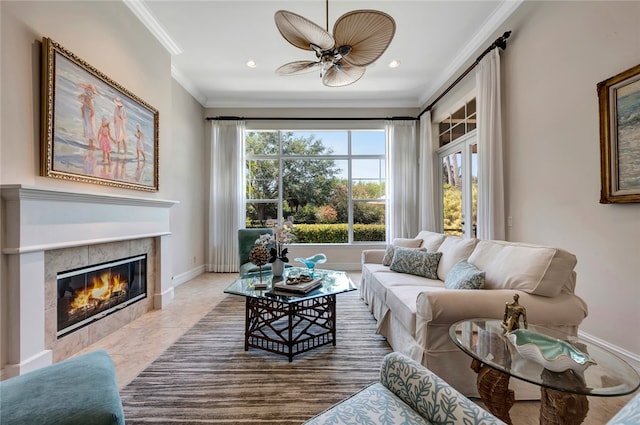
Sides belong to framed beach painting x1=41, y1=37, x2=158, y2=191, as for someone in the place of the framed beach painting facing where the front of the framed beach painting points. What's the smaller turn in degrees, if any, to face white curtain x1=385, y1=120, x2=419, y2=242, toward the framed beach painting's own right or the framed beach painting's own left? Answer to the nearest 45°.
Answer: approximately 45° to the framed beach painting's own left

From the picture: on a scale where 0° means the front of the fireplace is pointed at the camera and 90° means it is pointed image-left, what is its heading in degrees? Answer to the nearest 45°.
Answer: approximately 315°

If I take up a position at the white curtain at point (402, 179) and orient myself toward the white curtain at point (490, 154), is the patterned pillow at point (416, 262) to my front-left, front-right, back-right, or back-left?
front-right

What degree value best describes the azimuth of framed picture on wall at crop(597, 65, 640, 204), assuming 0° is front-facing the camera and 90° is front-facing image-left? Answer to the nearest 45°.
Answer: approximately 45°

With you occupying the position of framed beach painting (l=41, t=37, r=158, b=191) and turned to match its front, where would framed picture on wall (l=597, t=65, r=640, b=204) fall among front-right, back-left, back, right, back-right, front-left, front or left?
front

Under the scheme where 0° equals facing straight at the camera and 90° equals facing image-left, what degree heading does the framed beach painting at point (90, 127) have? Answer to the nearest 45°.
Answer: approximately 315°

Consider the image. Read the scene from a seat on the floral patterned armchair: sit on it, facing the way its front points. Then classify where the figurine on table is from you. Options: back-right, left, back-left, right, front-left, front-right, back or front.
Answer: right

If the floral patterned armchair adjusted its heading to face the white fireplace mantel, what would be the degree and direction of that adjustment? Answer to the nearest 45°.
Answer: approximately 45° to its left

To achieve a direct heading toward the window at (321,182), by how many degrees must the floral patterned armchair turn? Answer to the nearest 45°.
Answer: approximately 45° to its right

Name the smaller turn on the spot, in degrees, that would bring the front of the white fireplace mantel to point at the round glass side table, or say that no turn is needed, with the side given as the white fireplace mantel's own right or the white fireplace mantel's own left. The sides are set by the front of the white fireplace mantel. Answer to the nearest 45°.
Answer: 0° — it already faces it

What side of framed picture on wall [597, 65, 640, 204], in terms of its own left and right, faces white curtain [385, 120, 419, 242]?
right

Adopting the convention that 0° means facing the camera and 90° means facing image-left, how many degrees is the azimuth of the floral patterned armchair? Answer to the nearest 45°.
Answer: approximately 135°

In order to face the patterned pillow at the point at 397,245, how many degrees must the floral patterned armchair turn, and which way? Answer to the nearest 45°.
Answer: approximately 45° to its right

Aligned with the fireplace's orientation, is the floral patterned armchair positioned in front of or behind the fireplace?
in front

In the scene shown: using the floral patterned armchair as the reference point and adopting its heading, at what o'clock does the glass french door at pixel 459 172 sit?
The glass french door is roughly at 2 o'clock from the floral patterned armchair.

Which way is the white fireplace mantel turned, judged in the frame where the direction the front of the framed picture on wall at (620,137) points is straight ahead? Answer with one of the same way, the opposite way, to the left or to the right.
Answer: the opposite way

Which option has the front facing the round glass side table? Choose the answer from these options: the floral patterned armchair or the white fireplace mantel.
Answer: the white fireplace mantel

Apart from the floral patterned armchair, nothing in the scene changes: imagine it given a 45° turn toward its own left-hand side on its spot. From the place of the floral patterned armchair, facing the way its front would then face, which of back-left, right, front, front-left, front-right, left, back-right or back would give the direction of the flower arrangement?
front-right

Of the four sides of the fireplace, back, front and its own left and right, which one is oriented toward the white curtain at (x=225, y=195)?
left

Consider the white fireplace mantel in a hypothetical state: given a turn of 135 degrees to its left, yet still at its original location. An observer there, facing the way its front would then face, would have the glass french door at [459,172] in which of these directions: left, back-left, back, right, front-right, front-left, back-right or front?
right

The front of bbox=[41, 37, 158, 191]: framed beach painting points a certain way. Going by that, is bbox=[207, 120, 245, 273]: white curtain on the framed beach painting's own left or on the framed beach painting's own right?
on the framed beach painting's own left

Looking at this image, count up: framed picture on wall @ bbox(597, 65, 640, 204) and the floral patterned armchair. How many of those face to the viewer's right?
0
